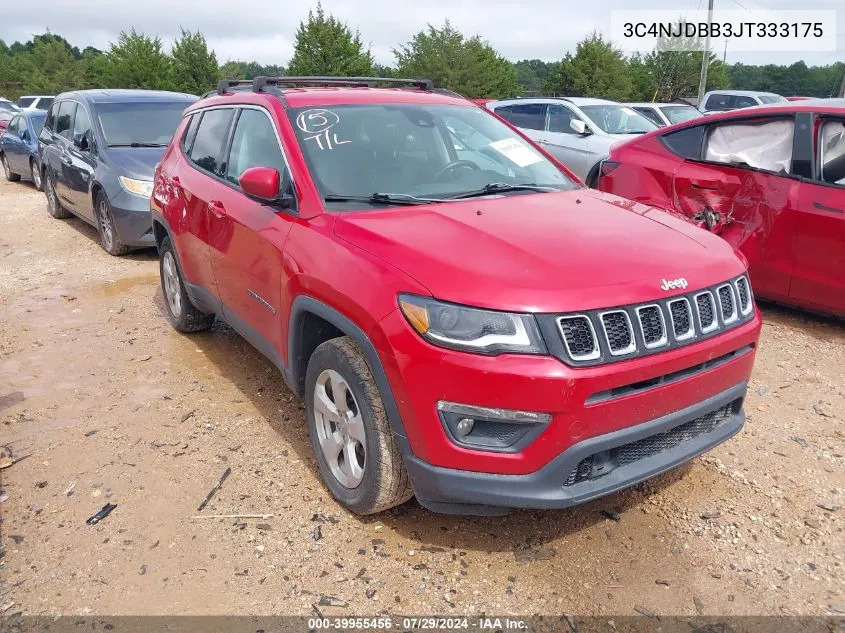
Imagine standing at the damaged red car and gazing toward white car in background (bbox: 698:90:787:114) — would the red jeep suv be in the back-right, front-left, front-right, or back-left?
back-left

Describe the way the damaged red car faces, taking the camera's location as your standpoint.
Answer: facing the viewer and to the right of the viewer

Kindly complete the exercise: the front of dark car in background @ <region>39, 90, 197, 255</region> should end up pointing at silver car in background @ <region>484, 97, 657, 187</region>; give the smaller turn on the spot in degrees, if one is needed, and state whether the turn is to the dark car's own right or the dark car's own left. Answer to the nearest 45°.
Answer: approximately 45° to the dark car's own left

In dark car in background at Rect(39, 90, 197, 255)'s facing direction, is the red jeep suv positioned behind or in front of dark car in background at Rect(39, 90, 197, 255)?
in front

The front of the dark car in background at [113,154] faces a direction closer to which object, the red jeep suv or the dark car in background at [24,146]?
the red jeep suv

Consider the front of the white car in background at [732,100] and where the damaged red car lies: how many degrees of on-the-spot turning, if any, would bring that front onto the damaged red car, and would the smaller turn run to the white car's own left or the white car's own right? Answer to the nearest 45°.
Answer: approximately 45° to the white car's own right

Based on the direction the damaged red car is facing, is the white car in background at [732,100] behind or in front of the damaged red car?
behind

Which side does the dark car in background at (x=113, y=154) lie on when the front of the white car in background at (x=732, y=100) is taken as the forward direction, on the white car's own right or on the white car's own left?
on the white car's own right
